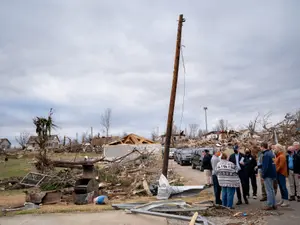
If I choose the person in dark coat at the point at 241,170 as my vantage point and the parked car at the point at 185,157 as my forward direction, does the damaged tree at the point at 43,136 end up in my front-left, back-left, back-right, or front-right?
front-left

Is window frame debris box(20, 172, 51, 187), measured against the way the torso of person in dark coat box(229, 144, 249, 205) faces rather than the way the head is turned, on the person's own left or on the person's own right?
on the person's own right

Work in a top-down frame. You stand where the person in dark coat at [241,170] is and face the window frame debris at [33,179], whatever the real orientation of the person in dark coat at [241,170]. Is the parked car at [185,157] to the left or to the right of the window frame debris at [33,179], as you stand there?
right
